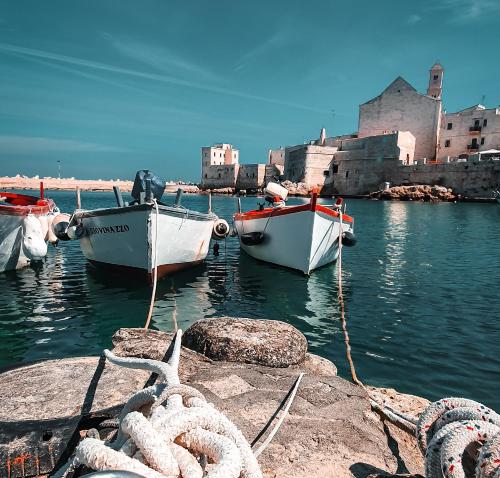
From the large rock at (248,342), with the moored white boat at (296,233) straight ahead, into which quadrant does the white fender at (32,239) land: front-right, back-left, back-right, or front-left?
front-left

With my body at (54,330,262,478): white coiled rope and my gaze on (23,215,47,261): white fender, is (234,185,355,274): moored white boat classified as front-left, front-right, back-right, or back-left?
front-right

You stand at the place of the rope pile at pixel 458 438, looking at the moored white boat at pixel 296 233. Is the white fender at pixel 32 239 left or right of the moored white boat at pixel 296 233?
left

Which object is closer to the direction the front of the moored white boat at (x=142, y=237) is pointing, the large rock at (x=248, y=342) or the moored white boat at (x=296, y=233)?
the large rock

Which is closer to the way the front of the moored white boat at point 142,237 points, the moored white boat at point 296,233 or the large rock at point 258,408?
the large rock

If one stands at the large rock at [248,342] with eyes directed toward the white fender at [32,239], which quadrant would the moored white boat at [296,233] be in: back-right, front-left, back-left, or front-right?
front-right
